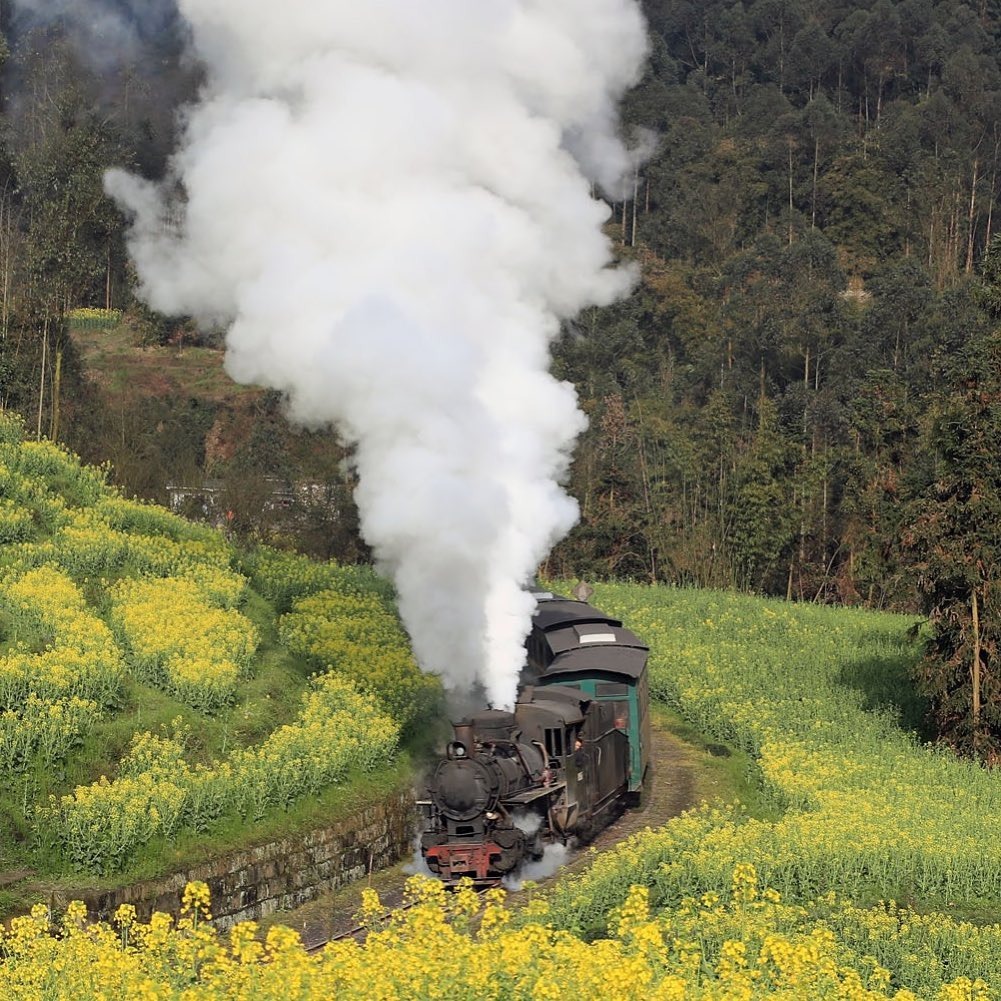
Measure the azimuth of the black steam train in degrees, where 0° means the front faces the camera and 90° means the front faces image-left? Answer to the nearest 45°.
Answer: approximately 45°

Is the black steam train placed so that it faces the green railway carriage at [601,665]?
no

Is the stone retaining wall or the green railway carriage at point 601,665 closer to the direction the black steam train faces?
the stone retaining wall

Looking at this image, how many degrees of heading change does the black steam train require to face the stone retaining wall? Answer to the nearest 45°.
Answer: approximately 45° to its right

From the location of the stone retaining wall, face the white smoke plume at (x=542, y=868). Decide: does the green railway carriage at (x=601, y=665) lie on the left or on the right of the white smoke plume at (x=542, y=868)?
left
